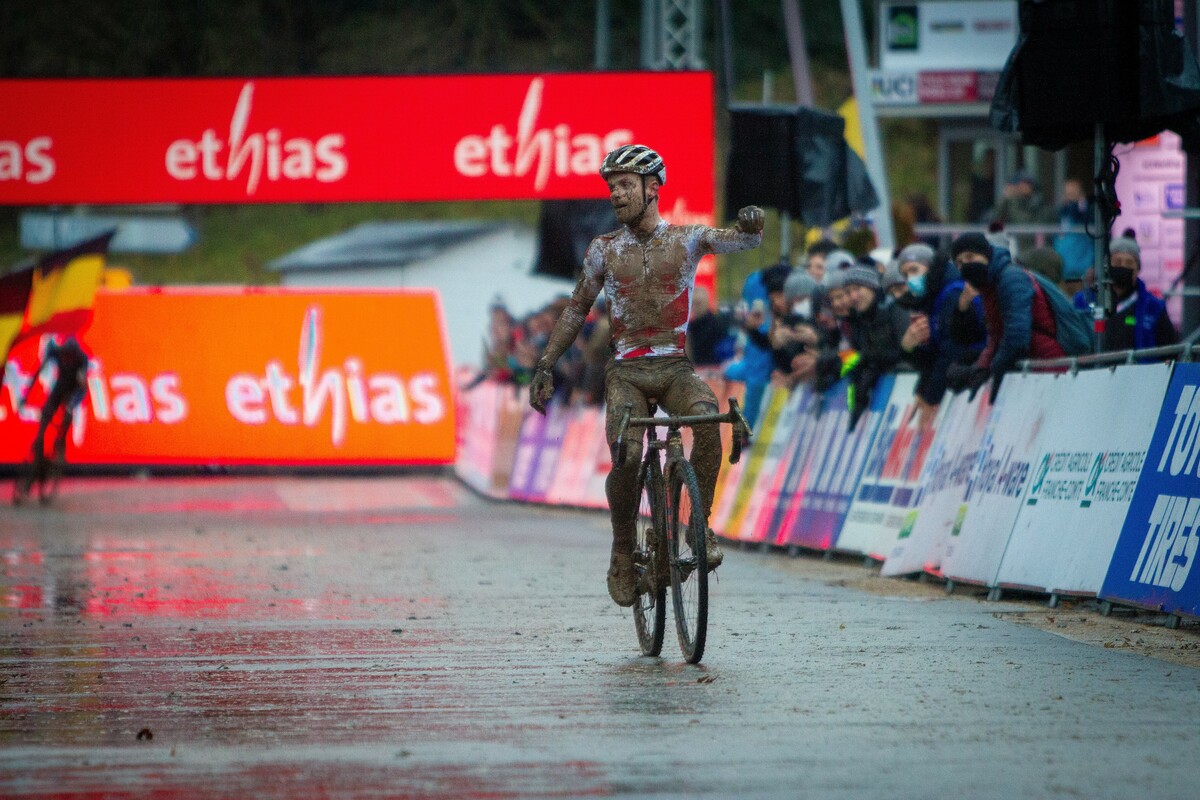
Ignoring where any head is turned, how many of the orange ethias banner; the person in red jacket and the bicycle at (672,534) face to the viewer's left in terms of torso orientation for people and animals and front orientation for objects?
1

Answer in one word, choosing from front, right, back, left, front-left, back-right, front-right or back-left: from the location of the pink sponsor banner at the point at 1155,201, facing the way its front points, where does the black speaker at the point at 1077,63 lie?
front

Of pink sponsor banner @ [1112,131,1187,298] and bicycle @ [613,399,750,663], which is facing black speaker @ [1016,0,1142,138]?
the pink sponsor banner

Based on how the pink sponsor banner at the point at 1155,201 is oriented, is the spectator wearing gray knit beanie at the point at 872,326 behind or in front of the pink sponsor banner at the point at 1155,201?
in front

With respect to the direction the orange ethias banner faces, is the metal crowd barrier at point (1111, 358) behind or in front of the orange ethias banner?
in front

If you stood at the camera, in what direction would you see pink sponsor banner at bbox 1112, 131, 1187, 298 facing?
facing the viewer

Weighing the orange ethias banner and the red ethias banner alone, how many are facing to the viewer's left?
0

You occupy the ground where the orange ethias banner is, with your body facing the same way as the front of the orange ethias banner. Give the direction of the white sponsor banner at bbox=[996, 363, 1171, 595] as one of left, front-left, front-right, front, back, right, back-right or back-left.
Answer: front

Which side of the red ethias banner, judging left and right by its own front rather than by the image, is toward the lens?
front

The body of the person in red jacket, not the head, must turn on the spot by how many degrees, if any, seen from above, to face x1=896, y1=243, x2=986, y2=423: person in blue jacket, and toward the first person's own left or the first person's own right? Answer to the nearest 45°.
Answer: approximately 90° to the first person's own right

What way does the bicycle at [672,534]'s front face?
toward the camera

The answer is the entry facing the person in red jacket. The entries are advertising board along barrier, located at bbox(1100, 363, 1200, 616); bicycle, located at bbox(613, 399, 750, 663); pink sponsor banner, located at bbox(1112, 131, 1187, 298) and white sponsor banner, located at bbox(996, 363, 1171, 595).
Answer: pink sponsor banner, located at bbox(1112, 131, 1187, 298)

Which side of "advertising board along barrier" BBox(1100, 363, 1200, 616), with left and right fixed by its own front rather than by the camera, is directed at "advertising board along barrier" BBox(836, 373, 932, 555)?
right

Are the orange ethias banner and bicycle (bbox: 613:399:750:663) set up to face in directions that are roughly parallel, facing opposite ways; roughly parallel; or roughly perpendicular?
roughly parallel

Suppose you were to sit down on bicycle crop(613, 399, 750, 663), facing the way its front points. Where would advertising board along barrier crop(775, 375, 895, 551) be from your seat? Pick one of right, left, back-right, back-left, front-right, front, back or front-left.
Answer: back

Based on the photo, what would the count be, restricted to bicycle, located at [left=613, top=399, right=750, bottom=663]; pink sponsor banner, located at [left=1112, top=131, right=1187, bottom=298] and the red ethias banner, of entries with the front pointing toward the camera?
3
